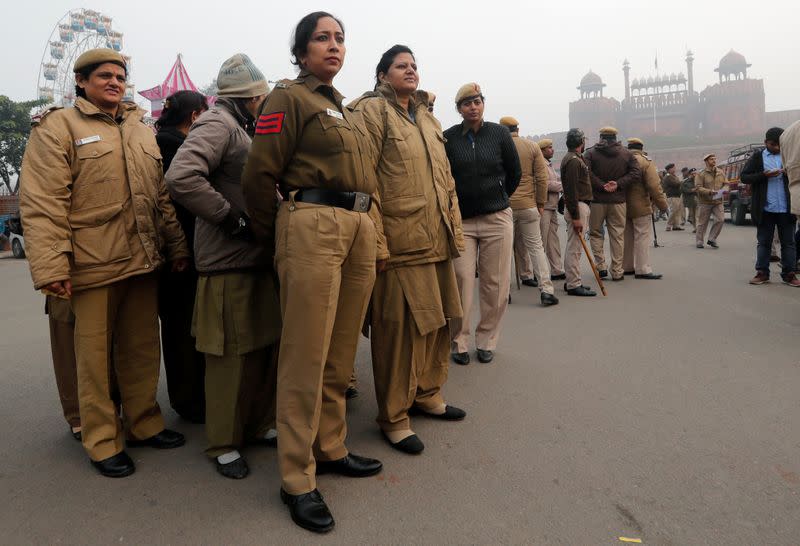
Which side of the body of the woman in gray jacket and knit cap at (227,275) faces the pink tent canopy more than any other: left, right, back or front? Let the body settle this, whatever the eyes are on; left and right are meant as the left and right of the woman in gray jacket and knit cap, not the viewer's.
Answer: left

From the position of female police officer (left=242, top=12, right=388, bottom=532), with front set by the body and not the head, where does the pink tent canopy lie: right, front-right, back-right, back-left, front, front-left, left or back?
back-left

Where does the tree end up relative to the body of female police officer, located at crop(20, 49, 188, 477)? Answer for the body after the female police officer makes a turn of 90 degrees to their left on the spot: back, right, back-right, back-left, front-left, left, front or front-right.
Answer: front-left

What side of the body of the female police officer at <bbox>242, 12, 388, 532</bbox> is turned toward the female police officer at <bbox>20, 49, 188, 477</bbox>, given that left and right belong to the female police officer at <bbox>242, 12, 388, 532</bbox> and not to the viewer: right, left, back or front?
back

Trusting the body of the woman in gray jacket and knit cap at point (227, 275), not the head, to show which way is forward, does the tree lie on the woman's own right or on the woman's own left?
on the woman's own left

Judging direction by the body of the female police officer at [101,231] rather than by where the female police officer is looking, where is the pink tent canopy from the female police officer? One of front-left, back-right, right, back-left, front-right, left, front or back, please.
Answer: back-left

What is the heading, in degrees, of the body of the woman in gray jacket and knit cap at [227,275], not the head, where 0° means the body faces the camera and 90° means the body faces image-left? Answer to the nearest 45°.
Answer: approximately 270°

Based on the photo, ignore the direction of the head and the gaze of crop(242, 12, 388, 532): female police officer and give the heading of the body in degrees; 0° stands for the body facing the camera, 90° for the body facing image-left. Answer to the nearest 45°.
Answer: approximately 315°
